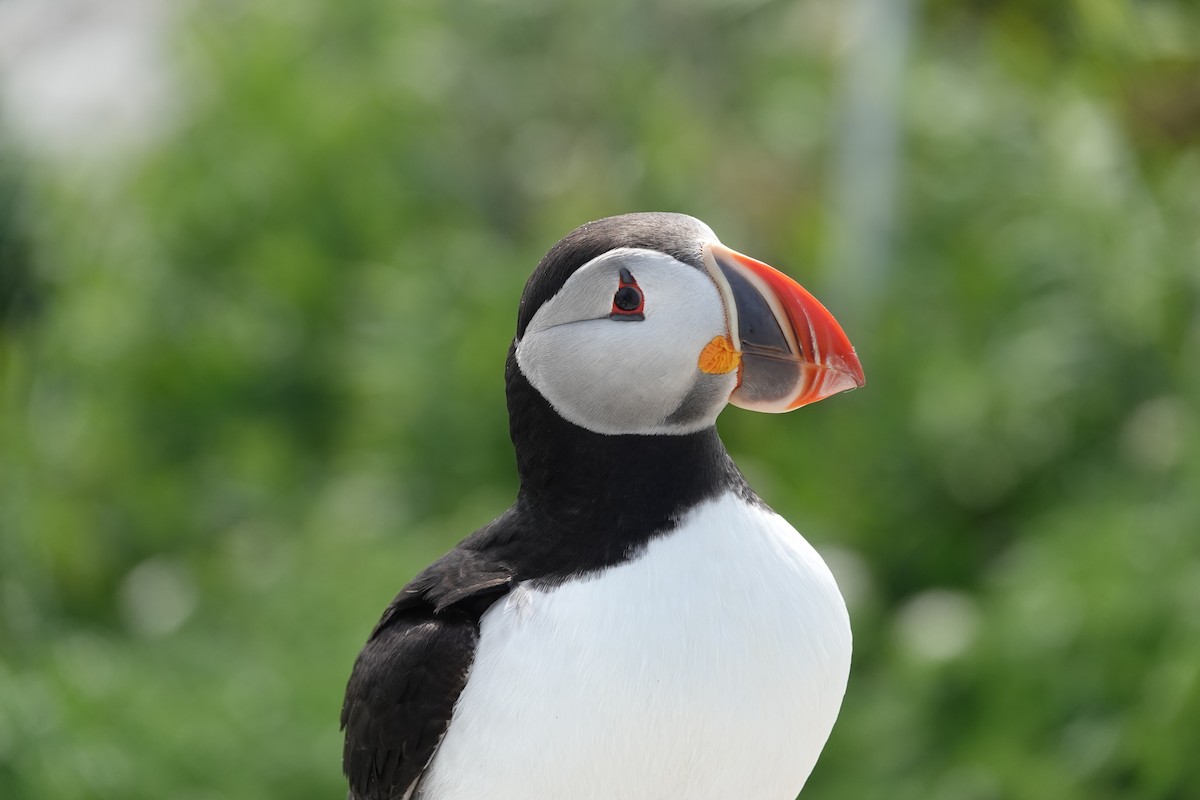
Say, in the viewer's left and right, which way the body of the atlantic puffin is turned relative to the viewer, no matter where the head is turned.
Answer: facing the viewer and to the right of the viewer
